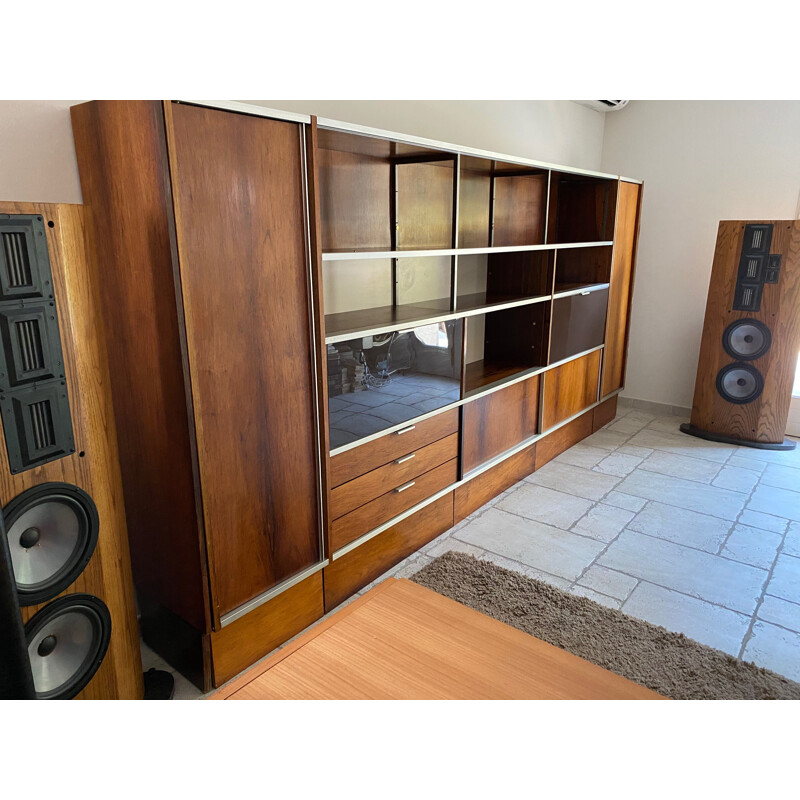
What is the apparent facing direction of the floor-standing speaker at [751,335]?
toward the camera

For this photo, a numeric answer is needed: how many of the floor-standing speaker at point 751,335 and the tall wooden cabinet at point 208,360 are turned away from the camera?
0

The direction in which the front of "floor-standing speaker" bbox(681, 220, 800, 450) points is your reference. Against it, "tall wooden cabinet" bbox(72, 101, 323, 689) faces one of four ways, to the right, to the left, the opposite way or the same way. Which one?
to the left

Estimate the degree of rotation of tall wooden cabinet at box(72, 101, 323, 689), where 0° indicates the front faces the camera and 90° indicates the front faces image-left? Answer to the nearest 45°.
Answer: approximately 315°

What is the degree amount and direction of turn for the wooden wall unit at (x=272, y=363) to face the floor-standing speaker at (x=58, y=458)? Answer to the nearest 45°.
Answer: approximately 90° to its right

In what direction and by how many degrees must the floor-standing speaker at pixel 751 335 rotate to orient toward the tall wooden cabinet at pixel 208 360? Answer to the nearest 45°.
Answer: approximately 45° to its right

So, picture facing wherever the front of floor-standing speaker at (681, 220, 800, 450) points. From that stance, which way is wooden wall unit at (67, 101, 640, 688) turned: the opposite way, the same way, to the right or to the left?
to the left

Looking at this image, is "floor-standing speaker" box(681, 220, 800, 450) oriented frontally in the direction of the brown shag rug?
yes

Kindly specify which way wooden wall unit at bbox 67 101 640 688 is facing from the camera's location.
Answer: facing the viewer and to the right of the viewer

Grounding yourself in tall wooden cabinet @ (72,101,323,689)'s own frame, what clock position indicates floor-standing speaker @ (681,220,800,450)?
The floor-standing speaker is roughly at 10 o'clock from the tall wooden cabinet.

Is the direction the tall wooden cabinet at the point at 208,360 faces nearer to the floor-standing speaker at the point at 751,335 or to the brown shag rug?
the brown shag rug

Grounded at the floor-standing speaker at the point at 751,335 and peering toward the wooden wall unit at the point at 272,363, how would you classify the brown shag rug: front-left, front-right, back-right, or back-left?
front-left

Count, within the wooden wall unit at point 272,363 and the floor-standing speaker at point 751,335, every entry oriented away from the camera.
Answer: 0

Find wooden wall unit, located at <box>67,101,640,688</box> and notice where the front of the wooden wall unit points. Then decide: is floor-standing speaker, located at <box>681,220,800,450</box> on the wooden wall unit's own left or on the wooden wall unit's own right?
on the wooden wall unit's own left

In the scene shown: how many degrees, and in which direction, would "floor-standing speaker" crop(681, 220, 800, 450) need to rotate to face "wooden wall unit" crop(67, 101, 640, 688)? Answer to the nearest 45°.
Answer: approximately 45° to its right
